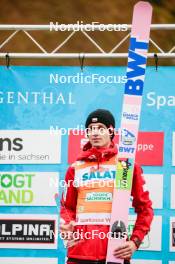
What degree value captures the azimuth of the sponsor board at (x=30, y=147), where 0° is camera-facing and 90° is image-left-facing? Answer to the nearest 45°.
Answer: approximately 0°

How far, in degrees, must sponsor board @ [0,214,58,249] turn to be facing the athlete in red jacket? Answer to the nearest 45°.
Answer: approximately 45° to its left

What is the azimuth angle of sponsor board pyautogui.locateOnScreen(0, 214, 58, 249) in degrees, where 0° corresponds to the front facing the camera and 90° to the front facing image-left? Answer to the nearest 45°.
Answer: approximately 0°

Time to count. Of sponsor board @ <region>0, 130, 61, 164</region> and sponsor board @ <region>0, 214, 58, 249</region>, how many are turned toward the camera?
2
